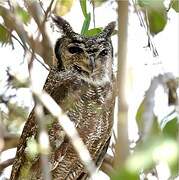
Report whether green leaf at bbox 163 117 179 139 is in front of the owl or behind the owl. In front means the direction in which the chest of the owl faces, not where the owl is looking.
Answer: in front

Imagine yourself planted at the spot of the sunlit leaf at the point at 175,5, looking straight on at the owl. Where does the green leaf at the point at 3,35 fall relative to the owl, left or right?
left

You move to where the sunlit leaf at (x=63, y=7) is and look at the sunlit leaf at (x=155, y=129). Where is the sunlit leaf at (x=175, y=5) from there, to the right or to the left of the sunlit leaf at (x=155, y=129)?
left

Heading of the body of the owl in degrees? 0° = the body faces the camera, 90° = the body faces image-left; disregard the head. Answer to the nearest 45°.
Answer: approximately 315°

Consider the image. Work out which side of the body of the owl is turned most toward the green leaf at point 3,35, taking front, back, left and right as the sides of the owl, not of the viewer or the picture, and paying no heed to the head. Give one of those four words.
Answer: right
